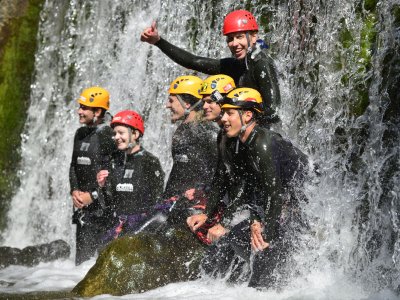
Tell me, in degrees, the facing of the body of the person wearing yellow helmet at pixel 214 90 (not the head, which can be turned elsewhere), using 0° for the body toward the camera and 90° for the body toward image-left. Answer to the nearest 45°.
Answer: approximately 45°

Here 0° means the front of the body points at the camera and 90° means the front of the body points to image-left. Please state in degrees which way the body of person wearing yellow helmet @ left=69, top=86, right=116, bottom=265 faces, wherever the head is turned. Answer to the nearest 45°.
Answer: approximately 45°

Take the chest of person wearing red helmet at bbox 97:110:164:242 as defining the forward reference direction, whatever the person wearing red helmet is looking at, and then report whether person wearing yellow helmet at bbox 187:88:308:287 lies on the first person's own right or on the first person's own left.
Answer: on the first person's own left

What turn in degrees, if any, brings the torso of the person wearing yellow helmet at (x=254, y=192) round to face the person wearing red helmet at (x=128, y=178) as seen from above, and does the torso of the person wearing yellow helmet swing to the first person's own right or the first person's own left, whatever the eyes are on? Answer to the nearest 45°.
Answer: approximately 90° to the first person's own right

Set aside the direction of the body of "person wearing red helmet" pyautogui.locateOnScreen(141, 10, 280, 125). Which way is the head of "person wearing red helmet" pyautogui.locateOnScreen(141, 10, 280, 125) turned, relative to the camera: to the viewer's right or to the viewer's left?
to the viewer's left

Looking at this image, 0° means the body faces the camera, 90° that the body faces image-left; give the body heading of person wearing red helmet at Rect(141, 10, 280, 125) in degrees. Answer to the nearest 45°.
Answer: approximately 45°

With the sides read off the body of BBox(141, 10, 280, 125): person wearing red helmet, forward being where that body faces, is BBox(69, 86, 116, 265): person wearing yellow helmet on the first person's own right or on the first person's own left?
on the first person's own right

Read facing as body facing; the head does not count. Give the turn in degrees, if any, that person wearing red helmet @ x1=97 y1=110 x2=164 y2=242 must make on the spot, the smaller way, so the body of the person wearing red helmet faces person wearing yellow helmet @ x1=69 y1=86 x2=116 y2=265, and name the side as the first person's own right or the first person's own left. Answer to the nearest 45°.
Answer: approximately 90° to the first person's own right
